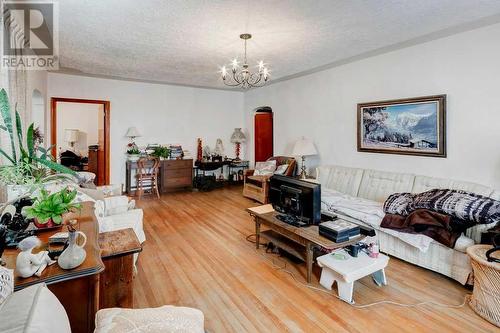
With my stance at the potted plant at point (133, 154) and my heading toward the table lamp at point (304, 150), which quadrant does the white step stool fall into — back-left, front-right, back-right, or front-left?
front-right

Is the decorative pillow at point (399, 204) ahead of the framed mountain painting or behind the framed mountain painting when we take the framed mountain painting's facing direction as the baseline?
ahead

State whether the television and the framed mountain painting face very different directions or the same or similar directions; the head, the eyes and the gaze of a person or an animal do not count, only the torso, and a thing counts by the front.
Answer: very different directions

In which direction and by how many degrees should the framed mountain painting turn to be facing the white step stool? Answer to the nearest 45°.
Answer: approximately 45° to its left

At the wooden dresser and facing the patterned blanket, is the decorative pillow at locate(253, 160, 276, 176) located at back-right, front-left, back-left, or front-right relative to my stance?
front-left
